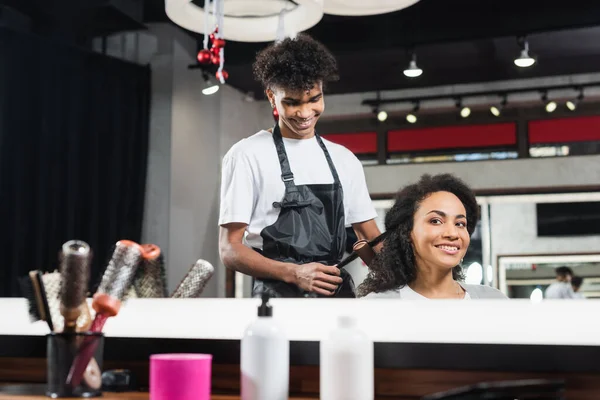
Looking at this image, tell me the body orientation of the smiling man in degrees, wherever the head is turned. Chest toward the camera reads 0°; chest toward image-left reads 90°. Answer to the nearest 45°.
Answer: approximately 315°
